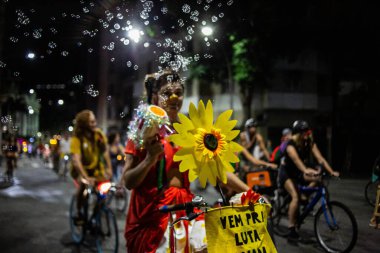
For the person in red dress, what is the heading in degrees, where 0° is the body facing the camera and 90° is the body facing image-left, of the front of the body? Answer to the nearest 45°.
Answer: approximately 315°

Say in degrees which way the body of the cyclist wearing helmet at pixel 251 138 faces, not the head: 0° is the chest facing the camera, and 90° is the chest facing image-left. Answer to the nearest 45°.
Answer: approximately 315°

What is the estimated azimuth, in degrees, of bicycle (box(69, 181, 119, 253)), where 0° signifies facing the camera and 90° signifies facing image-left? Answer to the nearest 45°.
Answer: approximately 315°

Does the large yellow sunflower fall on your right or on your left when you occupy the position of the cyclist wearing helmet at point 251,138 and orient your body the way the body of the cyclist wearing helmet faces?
on your right
